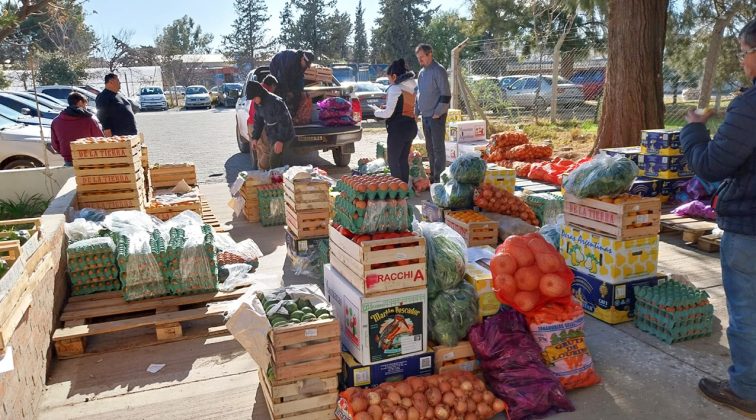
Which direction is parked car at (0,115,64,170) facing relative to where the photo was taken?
to the viewer's right

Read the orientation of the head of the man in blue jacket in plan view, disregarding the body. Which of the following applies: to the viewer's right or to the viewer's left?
to the viewer's left

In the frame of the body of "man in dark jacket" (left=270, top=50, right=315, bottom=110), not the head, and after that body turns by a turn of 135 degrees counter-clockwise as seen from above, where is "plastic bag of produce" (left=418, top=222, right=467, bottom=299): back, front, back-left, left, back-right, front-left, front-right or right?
back-left

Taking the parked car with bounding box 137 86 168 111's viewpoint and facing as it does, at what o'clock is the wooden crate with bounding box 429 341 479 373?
The wooden crate is roughly at 12 o'clock from the parked car.

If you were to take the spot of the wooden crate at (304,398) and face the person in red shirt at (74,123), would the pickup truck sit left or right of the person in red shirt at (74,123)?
right

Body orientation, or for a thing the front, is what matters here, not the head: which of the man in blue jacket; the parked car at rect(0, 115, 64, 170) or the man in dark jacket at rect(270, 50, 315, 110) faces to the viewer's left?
the man in blue jacket

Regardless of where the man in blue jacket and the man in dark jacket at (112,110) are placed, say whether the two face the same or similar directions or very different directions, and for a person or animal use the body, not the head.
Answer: very different directions

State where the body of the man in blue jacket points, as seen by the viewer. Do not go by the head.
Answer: to the viewer's left
